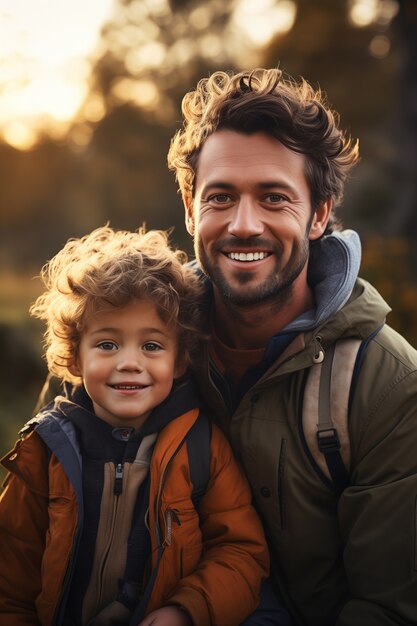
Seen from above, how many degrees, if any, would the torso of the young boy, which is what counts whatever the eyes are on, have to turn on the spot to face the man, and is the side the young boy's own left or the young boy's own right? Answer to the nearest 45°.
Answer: approximately 90° to the young boy's own left

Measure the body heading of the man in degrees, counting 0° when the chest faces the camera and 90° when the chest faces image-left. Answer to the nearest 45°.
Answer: approximately 45°

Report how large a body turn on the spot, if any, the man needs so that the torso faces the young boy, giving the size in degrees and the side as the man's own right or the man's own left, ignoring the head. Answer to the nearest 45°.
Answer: approximately 45° to the man's own right
